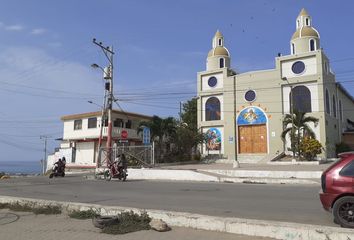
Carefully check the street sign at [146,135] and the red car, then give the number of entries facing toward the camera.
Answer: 1

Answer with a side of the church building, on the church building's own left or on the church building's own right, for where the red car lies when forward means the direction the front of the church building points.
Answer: on the church building's own left

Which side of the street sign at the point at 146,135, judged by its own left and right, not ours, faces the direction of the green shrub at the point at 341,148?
left

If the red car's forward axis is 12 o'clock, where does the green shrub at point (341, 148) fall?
The green shrub is roughly at 9 o'clock from the red car.

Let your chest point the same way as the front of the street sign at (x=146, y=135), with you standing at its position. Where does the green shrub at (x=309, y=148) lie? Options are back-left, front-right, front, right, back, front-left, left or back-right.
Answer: left

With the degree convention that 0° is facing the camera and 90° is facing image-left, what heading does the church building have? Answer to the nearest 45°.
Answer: approximately 45°

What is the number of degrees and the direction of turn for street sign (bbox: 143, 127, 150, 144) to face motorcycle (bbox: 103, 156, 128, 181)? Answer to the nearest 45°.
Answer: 0° — it already faces it

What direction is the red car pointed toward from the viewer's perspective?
to the viewer's right
